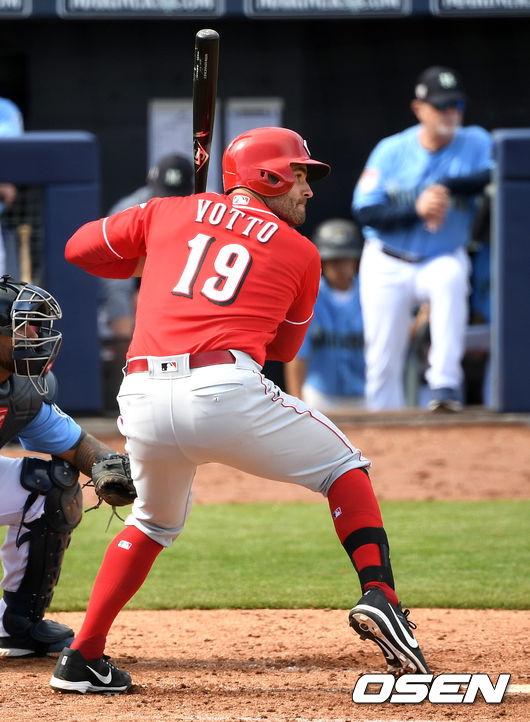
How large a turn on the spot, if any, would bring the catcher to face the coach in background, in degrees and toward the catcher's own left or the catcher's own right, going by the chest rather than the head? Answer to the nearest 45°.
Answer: approximately 45° to the catcher's own left

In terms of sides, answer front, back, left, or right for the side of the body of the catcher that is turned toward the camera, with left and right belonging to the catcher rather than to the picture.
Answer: right

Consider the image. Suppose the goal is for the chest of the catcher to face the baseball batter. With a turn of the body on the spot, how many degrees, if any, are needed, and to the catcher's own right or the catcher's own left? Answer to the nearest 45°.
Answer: approximately 45° to the catcher's own right
